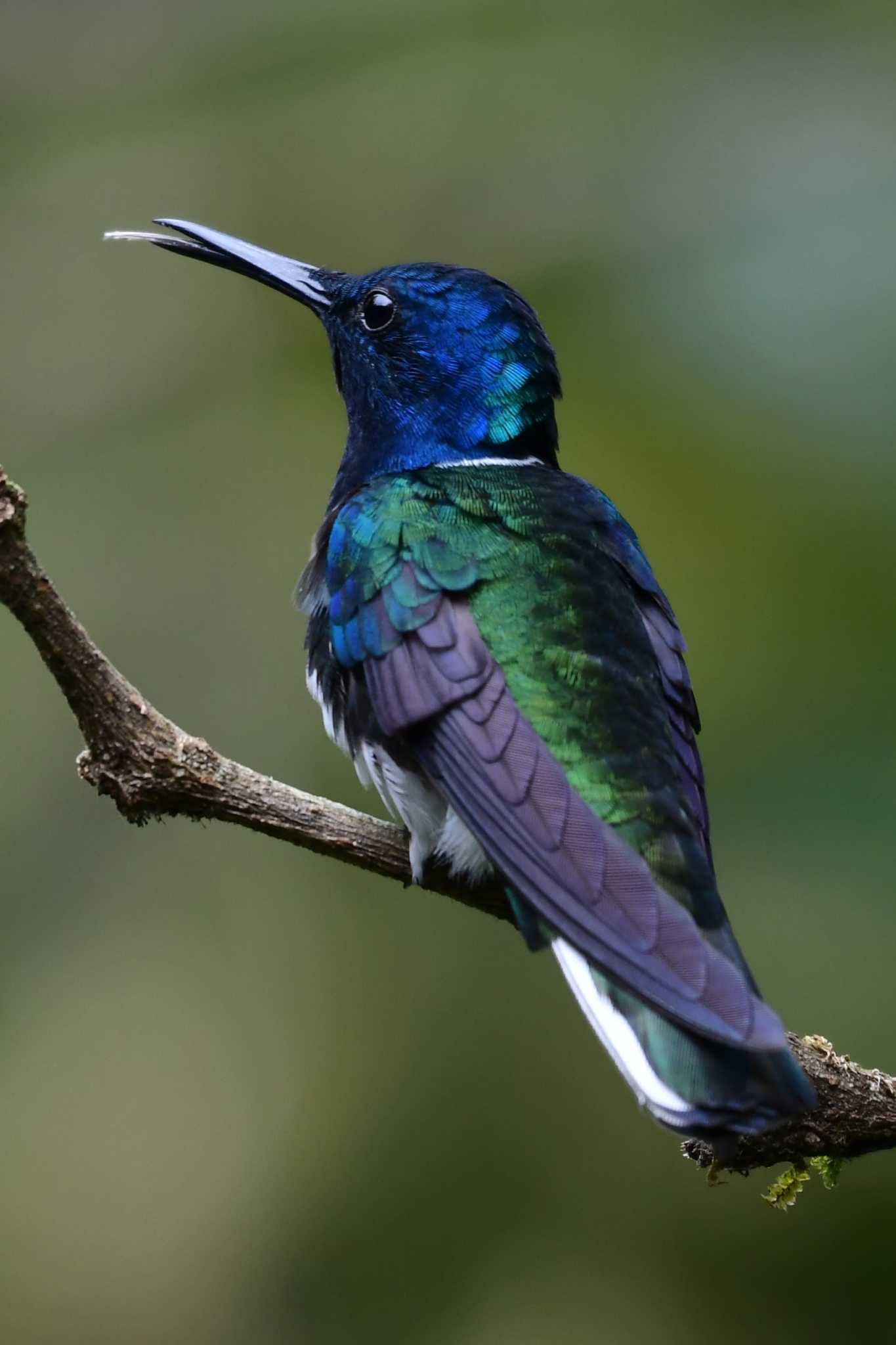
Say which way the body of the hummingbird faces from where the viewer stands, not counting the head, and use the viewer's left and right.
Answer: facing away from the viewer and to the left of the viewer
